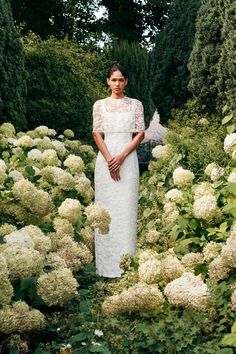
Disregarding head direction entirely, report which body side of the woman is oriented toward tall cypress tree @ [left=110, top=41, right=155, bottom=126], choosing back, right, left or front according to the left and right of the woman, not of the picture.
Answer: back

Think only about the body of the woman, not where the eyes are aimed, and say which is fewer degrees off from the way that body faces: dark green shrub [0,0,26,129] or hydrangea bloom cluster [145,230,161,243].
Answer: the hydrangea bloom cluster

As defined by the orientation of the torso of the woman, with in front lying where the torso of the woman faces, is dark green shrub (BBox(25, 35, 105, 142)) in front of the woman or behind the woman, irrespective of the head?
behind

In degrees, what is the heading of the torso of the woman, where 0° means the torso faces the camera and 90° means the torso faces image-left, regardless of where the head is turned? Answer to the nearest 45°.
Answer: approximately 0°

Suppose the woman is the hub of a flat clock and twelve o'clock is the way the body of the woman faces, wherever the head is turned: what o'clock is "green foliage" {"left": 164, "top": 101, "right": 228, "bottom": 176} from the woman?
The green foliage is roughly at 7 o'clock from the woman.

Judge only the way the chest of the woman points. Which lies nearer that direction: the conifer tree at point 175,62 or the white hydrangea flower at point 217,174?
the white hydrangea flower

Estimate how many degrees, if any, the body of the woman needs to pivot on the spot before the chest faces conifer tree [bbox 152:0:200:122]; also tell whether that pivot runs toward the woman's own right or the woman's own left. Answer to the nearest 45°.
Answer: approximately 180°

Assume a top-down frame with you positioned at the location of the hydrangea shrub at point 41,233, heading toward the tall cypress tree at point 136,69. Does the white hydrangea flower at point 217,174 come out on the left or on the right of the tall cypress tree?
right

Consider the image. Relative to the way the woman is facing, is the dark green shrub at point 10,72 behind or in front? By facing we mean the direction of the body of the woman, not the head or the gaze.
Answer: behind

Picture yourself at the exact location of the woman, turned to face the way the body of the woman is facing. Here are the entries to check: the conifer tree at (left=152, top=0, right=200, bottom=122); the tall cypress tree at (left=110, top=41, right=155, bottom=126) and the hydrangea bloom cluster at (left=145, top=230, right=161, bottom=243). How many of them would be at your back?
2
